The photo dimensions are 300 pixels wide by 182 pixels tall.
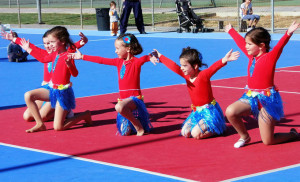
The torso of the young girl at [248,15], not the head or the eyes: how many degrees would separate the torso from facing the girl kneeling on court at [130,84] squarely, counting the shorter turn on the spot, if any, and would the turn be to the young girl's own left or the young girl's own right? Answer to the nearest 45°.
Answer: approximately 45° to the young girl's own right

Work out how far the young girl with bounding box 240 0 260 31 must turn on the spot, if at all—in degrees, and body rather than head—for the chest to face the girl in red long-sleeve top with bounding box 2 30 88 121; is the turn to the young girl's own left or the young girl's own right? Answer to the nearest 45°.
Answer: approximately 45° to the young girl's own right

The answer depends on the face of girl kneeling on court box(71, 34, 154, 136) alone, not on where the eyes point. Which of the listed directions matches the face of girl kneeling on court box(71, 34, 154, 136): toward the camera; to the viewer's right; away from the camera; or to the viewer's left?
to the viewer's left

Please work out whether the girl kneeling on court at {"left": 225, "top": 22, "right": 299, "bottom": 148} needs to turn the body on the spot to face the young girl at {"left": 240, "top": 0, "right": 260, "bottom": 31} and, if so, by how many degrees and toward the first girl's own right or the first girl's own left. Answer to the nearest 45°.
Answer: approximately 135° to the first girl's own right

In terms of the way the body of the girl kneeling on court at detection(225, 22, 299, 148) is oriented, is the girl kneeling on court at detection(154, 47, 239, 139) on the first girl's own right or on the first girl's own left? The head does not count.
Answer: on the first girl's own right

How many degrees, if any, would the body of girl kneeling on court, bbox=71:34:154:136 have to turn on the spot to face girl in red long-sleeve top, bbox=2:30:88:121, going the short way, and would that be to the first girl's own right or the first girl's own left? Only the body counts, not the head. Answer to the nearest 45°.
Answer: approximately 90° to the first girl's own right

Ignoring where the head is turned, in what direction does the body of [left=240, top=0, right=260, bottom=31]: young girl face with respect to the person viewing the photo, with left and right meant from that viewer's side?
facing the viewer and to the right of the viewer

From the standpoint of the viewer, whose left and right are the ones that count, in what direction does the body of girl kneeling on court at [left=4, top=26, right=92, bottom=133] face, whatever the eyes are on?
facing the viewer and to the left of the viewer

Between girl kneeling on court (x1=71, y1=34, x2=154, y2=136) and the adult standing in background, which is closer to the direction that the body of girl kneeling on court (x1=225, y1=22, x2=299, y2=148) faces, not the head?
the girl kneeling on court
